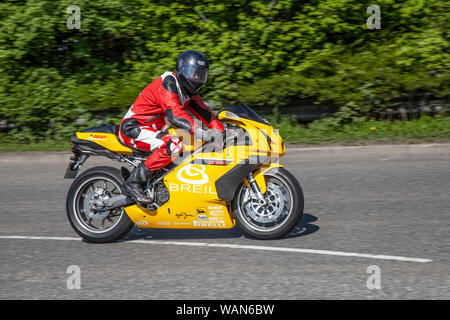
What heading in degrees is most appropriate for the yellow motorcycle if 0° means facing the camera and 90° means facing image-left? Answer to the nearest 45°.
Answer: approximately 270°
